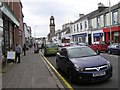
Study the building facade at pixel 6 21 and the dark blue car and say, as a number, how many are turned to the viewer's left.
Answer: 0

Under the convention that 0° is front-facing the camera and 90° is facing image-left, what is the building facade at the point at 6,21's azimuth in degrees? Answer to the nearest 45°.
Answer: approximately 270°

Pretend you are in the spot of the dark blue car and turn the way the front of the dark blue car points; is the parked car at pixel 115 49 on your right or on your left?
on your left

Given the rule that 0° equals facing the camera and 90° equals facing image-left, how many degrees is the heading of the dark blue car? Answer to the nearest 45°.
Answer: approximately 315°

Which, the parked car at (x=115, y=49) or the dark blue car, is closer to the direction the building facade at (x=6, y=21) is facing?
the parked car

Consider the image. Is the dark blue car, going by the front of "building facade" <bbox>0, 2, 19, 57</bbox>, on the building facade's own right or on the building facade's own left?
on the building facade's own right
